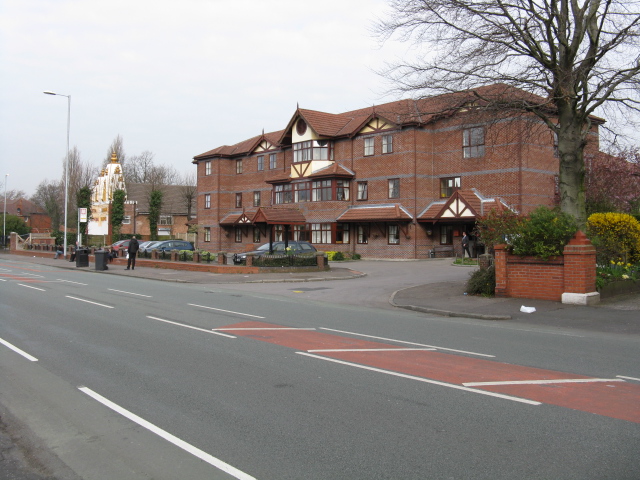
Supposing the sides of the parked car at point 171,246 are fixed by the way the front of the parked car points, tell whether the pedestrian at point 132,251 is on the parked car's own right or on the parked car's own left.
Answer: on the parked car's own left

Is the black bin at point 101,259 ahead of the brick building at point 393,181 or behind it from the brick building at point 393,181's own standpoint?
ahead

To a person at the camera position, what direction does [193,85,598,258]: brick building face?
facing the viewer and to the left of the viewer

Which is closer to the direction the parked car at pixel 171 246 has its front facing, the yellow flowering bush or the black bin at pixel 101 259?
the black bin

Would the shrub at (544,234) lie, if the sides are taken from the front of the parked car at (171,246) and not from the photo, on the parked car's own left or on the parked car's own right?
on the parked car's own left

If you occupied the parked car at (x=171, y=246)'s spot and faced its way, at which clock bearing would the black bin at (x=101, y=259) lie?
The black bin is roughly at 10 o'clock from the parked car.

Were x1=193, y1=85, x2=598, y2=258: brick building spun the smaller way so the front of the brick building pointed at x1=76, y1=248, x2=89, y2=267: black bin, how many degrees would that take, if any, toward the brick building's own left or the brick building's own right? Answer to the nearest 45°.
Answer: approximately 45° to the brick building's own right

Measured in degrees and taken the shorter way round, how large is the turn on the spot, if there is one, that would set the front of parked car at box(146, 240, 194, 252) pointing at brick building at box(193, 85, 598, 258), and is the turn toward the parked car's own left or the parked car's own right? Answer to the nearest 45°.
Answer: approximately 180°

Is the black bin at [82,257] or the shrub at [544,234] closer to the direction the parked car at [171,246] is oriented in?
the black bin

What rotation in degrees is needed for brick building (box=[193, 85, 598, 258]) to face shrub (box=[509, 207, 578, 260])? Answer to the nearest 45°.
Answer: approximately 45° to its left

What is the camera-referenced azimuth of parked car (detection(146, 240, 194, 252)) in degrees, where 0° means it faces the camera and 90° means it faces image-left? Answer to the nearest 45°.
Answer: approximately 90°

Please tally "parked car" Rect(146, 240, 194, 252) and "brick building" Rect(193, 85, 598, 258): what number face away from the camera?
0

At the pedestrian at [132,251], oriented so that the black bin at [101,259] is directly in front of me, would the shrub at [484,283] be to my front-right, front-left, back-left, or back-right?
back-left

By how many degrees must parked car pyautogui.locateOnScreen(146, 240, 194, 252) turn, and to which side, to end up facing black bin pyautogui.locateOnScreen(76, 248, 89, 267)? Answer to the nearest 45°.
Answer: approximately 45° to its left

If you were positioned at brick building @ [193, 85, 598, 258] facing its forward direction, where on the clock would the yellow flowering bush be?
The yellow flowering bush is roughly at 10 o'clock from the brick building.
